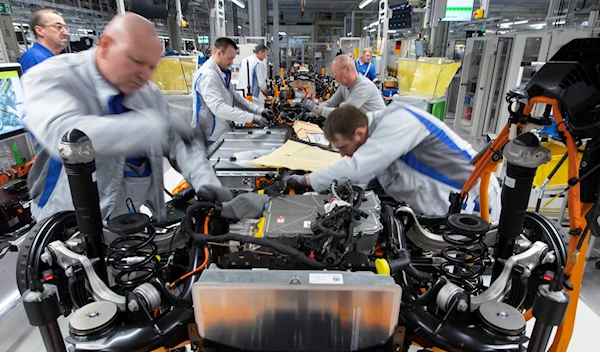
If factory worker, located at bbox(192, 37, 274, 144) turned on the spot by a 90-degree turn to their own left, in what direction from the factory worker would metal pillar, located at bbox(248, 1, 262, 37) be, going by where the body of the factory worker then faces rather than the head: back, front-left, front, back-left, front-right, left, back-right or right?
front

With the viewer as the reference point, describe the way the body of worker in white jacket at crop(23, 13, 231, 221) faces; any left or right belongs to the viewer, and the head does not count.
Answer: facing the viewer and to the right of the viewer

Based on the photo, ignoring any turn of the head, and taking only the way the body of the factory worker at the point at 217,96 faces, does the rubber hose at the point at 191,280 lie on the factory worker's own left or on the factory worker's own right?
on the factory worker's own right

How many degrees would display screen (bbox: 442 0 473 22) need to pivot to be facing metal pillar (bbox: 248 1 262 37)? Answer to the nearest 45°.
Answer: approximately 135° to its right

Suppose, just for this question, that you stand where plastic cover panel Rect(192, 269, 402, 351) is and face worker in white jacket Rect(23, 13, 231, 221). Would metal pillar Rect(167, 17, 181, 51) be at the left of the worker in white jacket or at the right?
right

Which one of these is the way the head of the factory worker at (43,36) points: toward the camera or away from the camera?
toward the camera

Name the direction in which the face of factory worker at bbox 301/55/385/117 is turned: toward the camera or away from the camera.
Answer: toward the camera

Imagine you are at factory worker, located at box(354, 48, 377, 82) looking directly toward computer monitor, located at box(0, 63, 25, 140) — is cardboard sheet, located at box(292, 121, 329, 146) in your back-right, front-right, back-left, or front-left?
front-left

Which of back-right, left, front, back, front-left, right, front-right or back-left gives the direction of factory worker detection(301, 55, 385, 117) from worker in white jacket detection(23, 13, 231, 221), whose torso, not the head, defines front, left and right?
left

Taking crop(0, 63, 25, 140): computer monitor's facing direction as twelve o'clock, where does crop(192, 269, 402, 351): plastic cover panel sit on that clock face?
The plastic cover panel is roughly at 1 o'clock from the computer monitor.

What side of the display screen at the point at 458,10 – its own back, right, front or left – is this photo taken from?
front

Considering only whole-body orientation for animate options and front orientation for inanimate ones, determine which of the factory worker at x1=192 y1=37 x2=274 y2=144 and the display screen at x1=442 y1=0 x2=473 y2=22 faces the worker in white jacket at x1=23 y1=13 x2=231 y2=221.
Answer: the display screen

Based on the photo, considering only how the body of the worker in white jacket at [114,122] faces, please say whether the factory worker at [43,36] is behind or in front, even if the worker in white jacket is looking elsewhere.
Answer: behind

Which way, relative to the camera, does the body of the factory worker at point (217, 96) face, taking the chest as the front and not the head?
to the viewer's right
